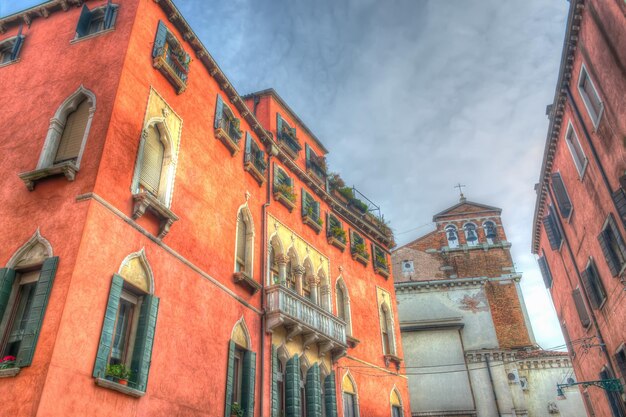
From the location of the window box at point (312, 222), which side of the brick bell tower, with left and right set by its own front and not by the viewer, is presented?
front

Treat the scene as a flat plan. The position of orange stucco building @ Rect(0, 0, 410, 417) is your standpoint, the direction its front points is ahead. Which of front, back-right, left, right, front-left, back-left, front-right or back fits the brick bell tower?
left

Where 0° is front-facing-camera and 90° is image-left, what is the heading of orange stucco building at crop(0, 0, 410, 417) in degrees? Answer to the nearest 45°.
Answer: approximately 315°

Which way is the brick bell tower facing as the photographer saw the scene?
facing the viewer

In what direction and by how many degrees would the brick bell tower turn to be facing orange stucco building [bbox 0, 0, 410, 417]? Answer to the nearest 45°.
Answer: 0° — it already faces it

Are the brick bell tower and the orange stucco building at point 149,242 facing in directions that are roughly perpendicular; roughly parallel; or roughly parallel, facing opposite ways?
roughly perpendicular

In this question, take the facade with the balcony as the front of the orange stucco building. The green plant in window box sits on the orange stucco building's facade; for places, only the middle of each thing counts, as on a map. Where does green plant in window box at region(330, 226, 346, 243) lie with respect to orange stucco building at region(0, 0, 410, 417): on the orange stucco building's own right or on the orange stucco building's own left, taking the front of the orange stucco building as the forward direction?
on the orange stucco building's own left

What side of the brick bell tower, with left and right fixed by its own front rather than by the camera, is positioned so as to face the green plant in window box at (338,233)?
front

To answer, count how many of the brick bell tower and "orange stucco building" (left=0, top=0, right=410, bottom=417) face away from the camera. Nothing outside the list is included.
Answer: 0
